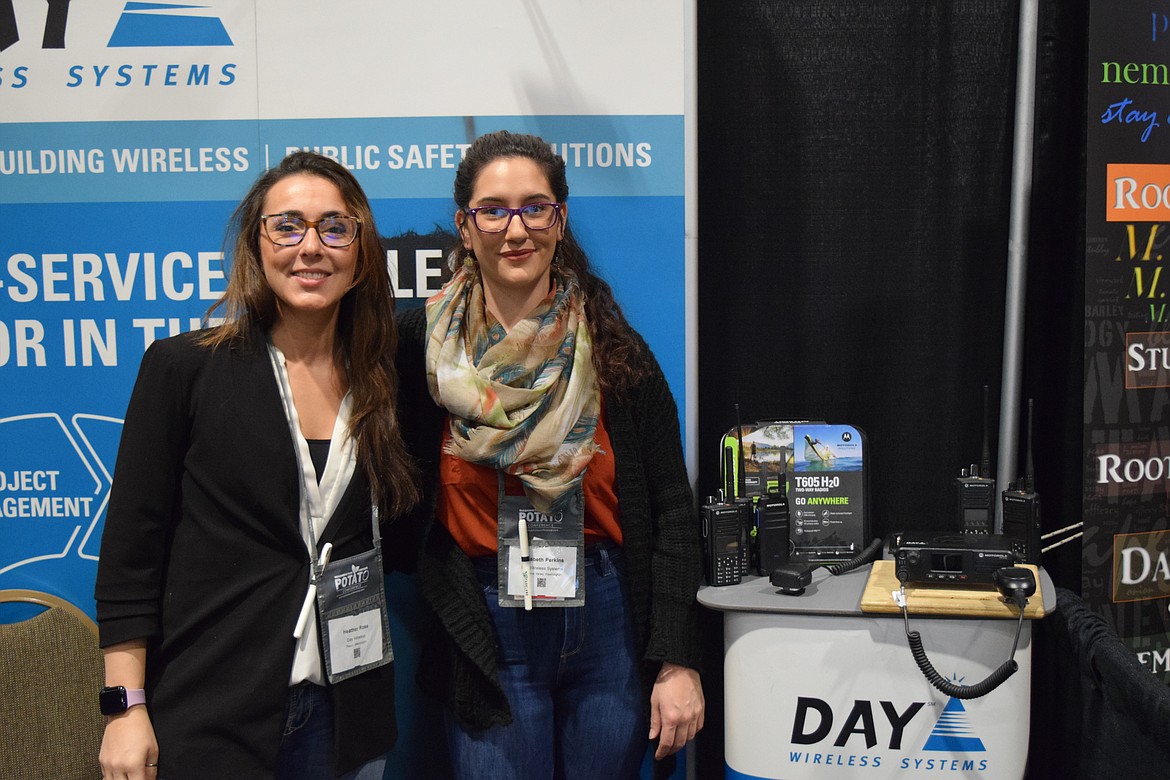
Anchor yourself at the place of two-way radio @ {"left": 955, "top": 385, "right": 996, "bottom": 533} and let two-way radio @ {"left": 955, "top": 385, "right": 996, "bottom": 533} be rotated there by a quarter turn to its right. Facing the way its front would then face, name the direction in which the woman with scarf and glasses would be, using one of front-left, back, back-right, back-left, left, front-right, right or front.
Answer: front-left

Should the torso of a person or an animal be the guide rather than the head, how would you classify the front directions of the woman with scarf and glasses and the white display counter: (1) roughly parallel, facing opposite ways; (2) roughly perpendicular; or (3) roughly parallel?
roughly parallel

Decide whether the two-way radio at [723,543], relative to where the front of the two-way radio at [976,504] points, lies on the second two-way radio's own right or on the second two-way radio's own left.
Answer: on the second two-way radio's own right

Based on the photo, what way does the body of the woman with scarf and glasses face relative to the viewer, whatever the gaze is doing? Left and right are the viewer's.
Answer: facing the viewer

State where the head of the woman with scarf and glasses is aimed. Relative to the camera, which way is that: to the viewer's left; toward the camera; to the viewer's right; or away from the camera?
toward the camera

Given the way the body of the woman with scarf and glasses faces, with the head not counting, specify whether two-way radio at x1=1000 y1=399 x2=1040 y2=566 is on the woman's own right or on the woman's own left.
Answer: on the woman's own left

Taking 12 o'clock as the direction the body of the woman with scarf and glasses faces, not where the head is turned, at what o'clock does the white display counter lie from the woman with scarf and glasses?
The white display counter is roughly at 9 o'clock from the woman with scarf and glasses.

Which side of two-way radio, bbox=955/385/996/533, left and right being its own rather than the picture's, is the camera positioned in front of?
front

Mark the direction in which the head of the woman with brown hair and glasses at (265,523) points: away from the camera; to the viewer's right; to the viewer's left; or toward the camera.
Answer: toward the camera

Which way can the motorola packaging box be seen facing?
toward the camera
